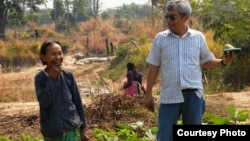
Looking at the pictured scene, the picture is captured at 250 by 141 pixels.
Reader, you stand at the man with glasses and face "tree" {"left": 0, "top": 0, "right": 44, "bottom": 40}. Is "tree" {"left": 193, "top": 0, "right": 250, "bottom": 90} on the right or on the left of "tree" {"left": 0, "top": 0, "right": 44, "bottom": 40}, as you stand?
right

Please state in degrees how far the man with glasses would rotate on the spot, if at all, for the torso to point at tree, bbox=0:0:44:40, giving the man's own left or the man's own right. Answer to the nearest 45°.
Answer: approximately 135° to the man's own right

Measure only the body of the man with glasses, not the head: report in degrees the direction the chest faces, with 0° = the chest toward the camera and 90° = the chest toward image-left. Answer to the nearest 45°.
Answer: approximately 0°

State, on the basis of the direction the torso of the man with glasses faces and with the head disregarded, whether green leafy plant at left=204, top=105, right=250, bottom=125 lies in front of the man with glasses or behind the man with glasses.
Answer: behind

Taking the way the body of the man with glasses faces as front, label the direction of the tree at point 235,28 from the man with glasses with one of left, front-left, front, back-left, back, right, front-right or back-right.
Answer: back
